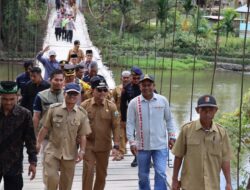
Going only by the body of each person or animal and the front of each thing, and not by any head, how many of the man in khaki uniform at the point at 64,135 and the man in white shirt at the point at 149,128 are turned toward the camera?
2

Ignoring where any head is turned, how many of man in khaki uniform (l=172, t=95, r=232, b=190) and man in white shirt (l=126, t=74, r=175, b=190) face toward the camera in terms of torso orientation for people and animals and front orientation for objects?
2

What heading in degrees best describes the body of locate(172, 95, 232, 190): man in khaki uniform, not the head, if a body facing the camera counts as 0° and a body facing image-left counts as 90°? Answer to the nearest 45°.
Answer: approximately 0°

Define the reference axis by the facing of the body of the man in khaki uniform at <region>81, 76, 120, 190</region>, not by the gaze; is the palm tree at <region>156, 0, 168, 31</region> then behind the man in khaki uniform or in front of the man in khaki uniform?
behind

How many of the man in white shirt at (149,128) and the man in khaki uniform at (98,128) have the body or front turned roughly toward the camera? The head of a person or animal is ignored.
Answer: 2

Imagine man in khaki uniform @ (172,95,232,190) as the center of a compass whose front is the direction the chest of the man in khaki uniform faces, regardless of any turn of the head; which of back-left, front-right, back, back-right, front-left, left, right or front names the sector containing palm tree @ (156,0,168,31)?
back

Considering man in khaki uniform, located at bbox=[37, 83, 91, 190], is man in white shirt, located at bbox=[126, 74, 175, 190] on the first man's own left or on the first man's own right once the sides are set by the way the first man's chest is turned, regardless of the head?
on the first man's own left

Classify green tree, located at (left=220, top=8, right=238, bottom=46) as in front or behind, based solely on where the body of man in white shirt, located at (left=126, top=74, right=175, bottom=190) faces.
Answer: behind

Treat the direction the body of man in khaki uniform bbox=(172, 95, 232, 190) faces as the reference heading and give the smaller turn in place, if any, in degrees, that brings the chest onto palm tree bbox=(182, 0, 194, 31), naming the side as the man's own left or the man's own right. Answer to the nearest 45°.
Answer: approximately 180°
